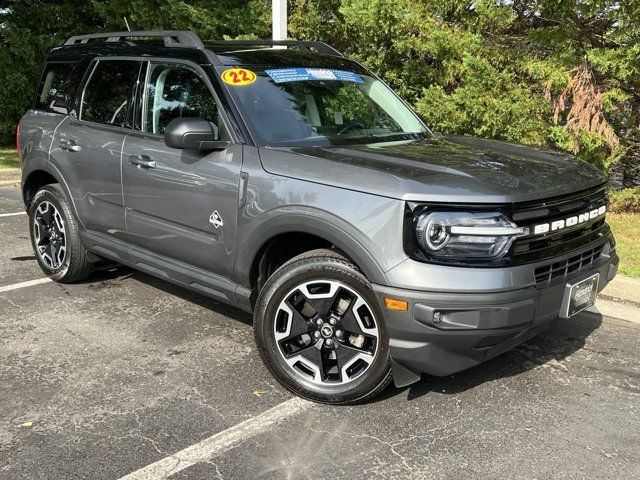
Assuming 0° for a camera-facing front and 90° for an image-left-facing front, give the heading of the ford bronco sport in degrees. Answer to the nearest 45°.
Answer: approximately 315°

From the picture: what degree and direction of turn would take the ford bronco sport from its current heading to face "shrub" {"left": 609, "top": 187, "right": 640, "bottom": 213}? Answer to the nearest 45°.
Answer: approximately 90° to its left
